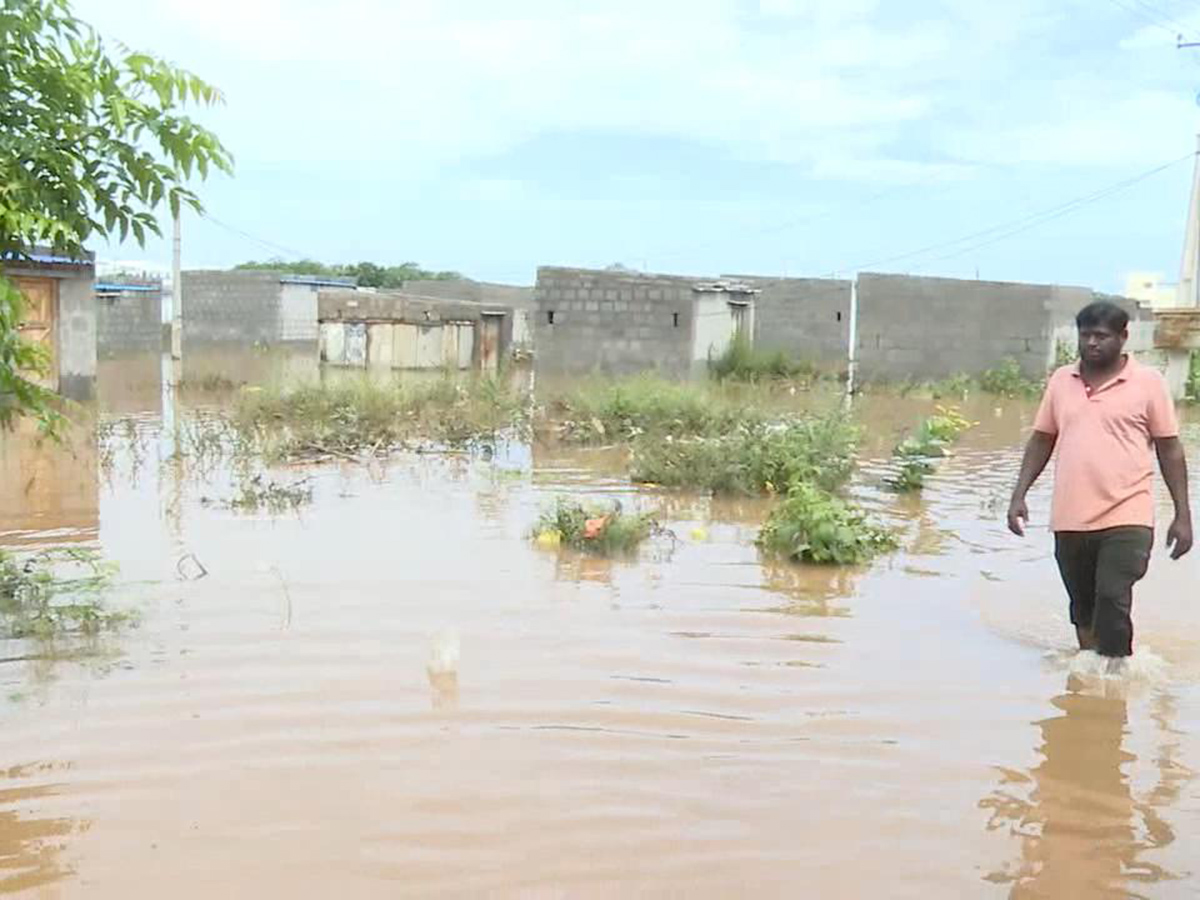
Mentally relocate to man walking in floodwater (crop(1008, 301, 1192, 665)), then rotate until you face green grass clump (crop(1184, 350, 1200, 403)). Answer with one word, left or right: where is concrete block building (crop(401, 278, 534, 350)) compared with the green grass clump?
left

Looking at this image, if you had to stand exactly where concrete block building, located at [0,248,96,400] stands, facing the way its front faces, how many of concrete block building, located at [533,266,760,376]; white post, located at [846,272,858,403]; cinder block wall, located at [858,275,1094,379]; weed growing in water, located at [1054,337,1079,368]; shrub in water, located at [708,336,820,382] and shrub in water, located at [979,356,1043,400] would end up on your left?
6

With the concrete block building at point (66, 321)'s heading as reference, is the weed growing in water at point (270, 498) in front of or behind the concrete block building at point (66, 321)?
in front

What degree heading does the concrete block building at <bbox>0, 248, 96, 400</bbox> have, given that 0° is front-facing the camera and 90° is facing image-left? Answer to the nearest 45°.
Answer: approximately 0°

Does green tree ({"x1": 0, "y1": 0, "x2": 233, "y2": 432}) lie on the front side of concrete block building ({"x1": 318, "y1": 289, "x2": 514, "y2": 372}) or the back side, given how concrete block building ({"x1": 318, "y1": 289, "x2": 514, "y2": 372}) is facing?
on the front side

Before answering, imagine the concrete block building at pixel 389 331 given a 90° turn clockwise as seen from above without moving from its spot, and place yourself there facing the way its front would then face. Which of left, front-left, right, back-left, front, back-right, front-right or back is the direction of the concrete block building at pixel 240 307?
front-right

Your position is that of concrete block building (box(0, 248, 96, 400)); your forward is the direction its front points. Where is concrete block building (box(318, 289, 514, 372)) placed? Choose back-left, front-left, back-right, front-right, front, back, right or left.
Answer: back-left

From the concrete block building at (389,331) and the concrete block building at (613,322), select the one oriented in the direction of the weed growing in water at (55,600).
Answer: the concrete block building at (389,331)

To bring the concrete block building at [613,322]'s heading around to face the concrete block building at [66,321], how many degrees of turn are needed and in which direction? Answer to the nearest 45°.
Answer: approximately 135° to its right
